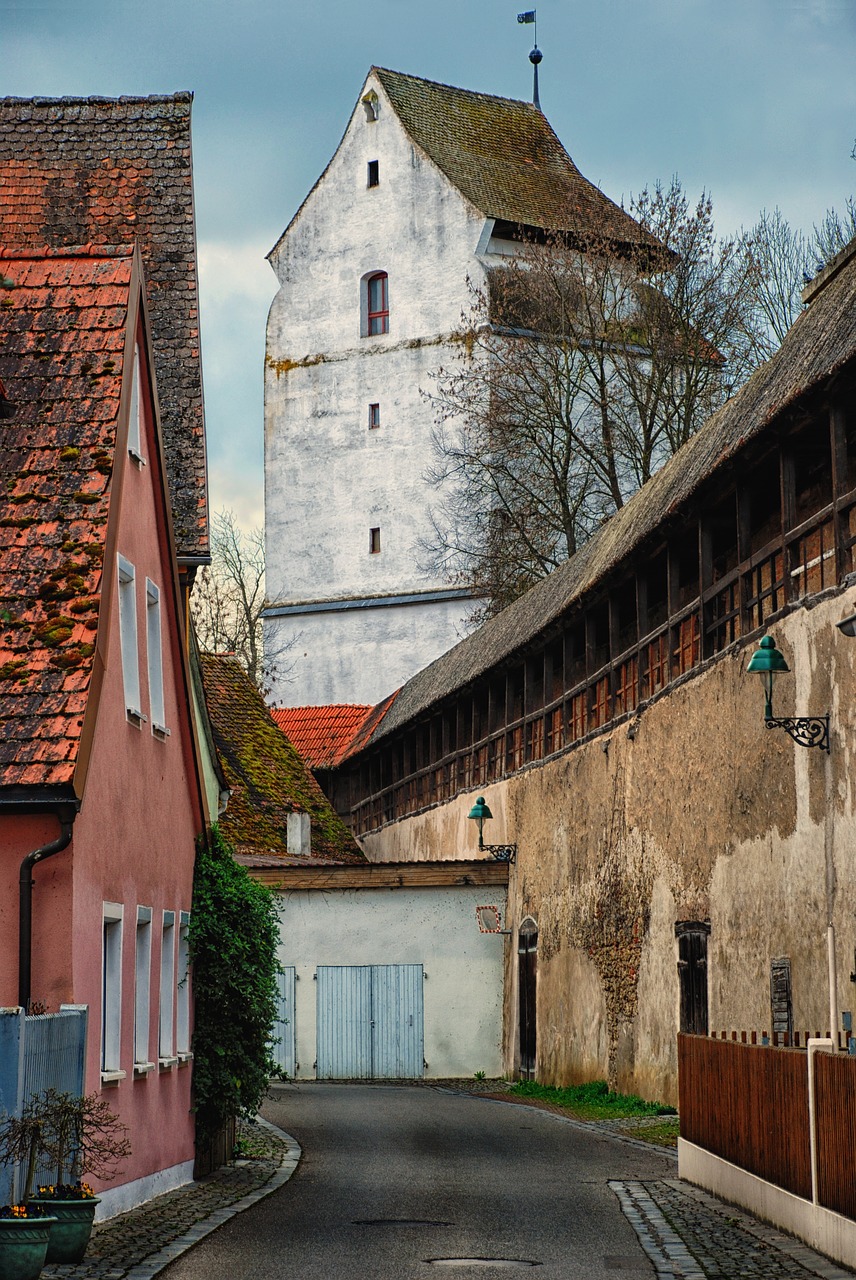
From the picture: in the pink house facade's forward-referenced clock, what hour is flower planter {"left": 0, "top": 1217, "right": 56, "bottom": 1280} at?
The flower planter is roughly at 3 o'clock from the pink house facade.

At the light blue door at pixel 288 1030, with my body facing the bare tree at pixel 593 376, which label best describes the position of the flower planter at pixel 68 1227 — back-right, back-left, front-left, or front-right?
back-right

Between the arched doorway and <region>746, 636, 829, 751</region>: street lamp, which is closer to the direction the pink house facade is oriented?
the street lamp

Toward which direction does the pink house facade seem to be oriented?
to the viewer's right

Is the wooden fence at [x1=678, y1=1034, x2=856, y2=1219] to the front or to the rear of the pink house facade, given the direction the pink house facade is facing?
to the front

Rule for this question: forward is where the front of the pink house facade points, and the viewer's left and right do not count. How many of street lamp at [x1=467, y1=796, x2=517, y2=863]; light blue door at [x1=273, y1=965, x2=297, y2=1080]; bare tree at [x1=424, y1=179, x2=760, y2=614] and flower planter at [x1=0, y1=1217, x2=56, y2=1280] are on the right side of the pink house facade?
1

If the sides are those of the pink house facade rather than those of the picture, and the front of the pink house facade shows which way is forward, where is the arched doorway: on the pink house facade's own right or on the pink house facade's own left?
on the pink house facade's own left

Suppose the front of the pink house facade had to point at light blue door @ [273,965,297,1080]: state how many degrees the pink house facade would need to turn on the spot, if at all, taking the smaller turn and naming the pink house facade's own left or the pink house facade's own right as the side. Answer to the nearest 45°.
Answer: approximately 90° to the pink house facade's own left

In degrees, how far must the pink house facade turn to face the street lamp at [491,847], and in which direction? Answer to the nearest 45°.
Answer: approximately 90° to its left

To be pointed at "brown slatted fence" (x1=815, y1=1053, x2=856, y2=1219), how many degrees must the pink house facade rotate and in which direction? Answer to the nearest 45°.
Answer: approximately 45° to its right

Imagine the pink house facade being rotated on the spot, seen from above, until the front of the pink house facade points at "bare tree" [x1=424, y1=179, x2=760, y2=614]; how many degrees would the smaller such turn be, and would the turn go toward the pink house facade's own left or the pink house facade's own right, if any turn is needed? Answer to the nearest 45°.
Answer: approximately 90° to the pink house facade's own left

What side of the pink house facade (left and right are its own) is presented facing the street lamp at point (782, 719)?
front
